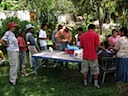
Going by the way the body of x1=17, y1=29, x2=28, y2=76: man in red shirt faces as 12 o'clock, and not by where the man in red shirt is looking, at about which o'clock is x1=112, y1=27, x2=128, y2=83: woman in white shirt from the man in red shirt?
The woman in white shirt is roughly at 1 o'clock from the man in red shirt.

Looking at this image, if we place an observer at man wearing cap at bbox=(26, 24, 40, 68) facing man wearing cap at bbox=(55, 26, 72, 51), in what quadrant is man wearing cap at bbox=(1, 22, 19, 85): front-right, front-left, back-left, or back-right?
back-right

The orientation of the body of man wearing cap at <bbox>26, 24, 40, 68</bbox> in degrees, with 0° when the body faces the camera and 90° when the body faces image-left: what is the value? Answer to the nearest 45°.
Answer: approximately 270°

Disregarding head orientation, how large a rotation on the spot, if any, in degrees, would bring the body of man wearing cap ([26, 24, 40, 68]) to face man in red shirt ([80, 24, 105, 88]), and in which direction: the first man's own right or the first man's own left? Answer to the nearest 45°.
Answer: approximately 45° to the first man's own right

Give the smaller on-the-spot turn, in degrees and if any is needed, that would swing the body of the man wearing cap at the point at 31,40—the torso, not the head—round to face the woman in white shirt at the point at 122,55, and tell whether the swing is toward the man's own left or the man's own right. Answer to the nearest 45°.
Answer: approximately 45° to the man's own right

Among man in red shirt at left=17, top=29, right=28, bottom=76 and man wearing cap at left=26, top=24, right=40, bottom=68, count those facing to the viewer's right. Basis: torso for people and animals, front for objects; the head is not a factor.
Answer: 2

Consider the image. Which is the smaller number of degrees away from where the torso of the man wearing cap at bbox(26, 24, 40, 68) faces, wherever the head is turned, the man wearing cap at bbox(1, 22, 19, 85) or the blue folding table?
the blue folding table

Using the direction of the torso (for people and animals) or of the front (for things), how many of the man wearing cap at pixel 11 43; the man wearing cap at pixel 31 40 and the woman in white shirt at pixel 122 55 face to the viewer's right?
2

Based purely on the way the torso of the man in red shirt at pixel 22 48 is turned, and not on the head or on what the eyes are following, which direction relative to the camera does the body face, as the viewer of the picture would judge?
to the viewer's right

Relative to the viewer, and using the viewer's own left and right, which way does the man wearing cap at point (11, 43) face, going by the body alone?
facing to the right of the viewer

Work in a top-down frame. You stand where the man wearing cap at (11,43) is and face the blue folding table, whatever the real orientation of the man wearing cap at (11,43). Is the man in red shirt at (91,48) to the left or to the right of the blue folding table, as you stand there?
right
